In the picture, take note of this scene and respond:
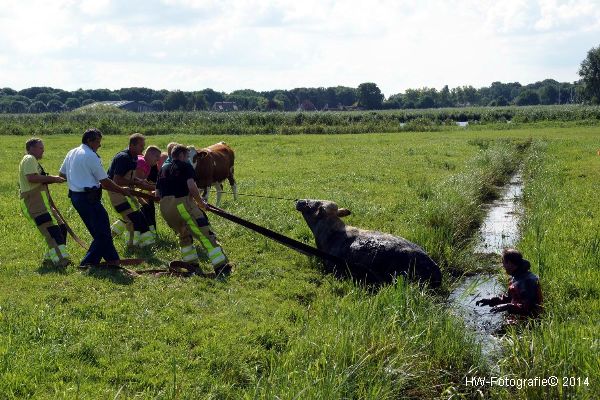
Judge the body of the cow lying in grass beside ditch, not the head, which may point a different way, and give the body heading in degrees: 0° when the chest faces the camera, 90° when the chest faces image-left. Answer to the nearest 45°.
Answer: approximately 90°

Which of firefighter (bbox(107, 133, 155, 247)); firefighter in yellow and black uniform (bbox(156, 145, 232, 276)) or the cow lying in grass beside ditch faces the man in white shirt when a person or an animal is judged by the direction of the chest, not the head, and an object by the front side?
the cow lying in grass beside ditch

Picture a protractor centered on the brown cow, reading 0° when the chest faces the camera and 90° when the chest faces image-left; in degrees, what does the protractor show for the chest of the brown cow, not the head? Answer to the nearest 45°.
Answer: approximately 45°

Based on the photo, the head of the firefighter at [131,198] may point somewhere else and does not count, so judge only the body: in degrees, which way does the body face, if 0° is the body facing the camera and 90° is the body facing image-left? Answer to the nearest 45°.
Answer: approximately 270°

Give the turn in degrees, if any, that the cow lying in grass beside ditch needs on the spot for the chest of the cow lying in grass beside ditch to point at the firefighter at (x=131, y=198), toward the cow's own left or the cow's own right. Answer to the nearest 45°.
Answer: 0° — it already faces them

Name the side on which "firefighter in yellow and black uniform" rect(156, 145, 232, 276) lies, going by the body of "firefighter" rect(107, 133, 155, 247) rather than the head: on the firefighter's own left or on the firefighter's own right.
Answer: on the firefighter's own right

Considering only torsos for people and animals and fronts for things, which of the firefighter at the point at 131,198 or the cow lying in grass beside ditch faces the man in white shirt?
the cow lying in grass beside ditch

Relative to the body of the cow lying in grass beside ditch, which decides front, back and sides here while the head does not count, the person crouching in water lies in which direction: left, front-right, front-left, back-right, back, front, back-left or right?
back-left

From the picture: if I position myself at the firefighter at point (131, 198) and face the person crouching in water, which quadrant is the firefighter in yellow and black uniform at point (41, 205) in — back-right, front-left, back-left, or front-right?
back-right

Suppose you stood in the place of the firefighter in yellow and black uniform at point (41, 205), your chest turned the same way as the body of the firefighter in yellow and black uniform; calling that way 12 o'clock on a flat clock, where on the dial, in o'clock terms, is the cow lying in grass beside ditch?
The cow lying in grass beside ditch is roughly at 1 o'clock from the firefighter in yellow and black uniform.

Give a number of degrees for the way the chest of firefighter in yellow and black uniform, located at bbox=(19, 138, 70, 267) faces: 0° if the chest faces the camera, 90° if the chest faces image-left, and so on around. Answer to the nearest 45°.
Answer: approximately 270°

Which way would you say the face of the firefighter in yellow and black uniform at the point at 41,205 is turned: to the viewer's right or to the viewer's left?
to the viewer's right
